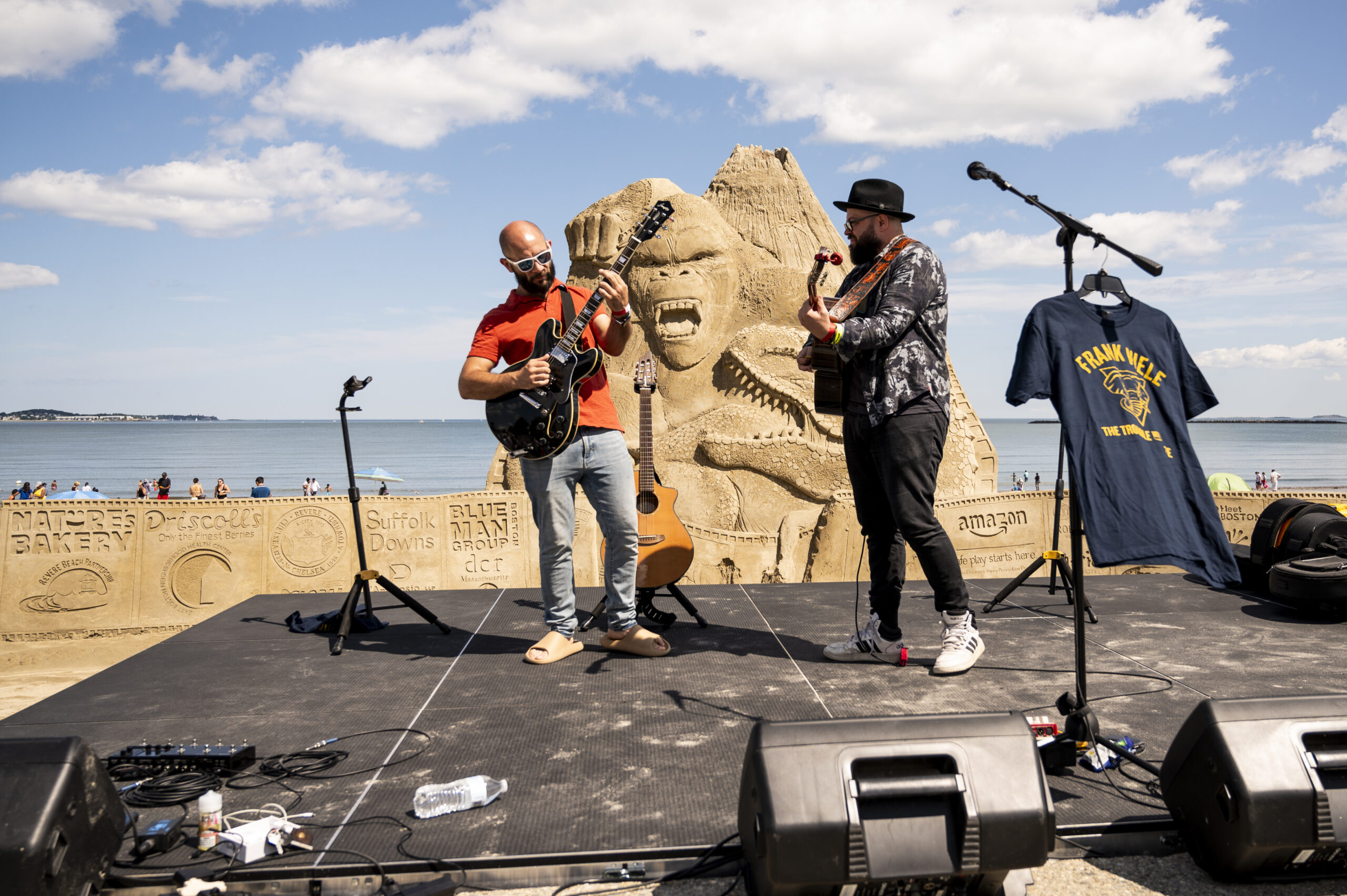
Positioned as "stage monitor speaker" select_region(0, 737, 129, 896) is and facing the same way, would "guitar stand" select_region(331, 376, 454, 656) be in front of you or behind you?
in front

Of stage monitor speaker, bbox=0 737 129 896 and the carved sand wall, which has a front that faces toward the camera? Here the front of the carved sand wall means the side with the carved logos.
the carved sand wall

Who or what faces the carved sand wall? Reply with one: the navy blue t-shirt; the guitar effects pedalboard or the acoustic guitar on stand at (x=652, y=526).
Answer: the guitar effects pedalboard

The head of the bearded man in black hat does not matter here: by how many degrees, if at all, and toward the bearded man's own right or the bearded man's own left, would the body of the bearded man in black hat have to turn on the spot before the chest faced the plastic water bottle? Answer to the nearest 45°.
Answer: approximately 45° to the bearded man's own left

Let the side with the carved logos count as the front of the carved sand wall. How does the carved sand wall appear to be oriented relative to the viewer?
toward the camera

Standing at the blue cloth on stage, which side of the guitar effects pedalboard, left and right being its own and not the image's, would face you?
front

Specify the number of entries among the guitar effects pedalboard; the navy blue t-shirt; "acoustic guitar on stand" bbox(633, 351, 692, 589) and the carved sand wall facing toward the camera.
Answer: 3

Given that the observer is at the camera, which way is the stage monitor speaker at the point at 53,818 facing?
facing away from the viewer and to the right of the viewer

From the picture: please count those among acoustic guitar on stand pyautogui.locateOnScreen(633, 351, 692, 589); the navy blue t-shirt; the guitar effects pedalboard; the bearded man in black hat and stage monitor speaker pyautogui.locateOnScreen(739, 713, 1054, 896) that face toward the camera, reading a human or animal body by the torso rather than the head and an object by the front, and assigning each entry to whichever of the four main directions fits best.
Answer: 2

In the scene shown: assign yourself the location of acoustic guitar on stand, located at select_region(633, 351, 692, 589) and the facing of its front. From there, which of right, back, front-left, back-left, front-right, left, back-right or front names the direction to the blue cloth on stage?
right

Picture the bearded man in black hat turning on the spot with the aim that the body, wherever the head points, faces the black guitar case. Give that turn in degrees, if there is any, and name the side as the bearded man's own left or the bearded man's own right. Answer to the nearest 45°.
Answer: approximately 135° to the bearded man's own right

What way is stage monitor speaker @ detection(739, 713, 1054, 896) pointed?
away from the camera

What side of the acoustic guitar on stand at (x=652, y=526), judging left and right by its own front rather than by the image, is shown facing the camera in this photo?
front

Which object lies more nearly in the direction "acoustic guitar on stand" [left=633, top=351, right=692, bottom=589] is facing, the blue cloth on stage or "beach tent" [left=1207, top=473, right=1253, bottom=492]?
the blue cloth on stage

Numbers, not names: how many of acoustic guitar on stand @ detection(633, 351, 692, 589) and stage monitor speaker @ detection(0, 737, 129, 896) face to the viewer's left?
0

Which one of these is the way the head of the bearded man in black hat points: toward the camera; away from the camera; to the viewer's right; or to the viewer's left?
to the viewer's left
